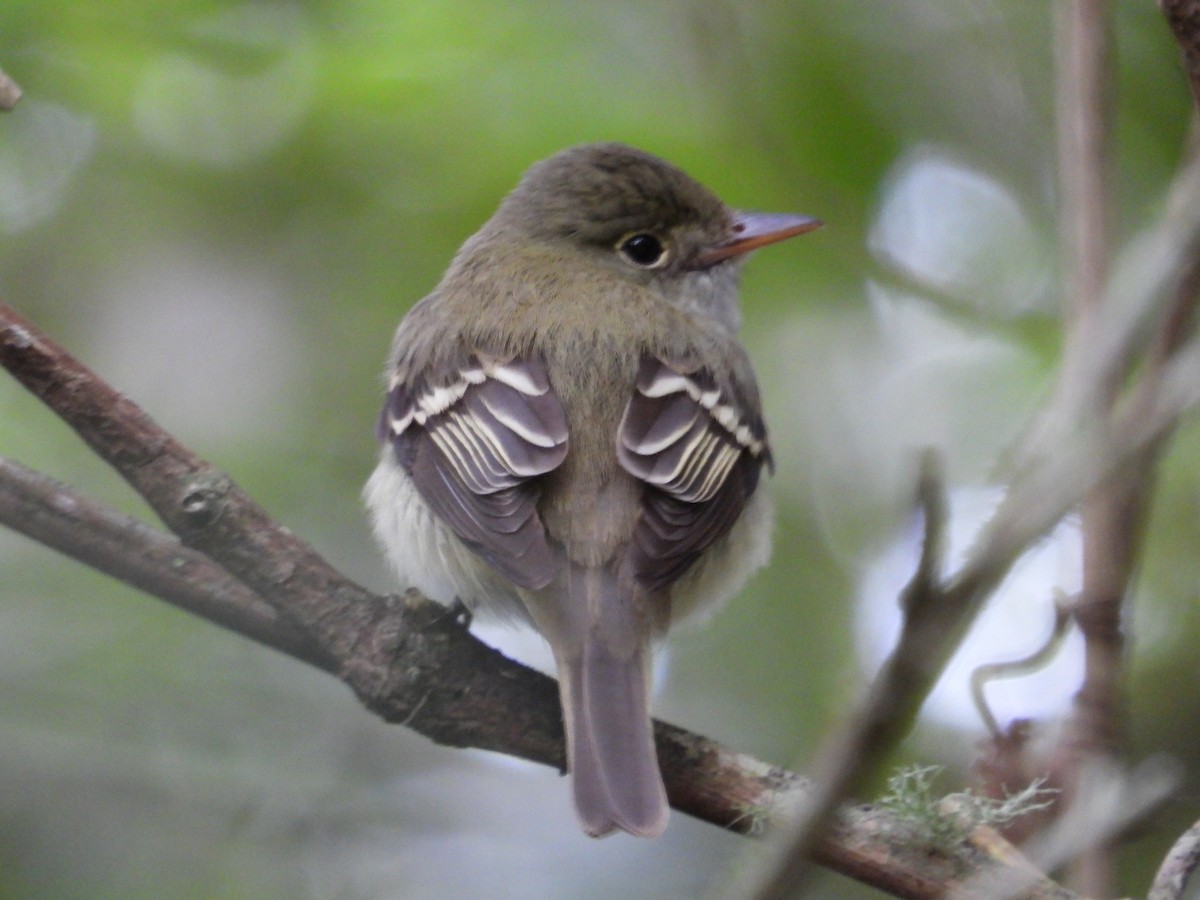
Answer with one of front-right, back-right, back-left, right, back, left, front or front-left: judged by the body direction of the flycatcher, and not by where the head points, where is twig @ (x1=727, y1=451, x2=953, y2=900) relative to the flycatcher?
back

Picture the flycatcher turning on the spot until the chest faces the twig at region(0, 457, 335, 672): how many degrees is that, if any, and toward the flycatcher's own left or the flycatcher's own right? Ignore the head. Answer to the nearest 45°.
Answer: approximately 135° to the flycatcher's own left

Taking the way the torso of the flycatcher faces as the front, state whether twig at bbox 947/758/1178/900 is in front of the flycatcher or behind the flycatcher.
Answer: behind

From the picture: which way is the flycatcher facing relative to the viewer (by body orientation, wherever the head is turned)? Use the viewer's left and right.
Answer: facing away from the viewer
